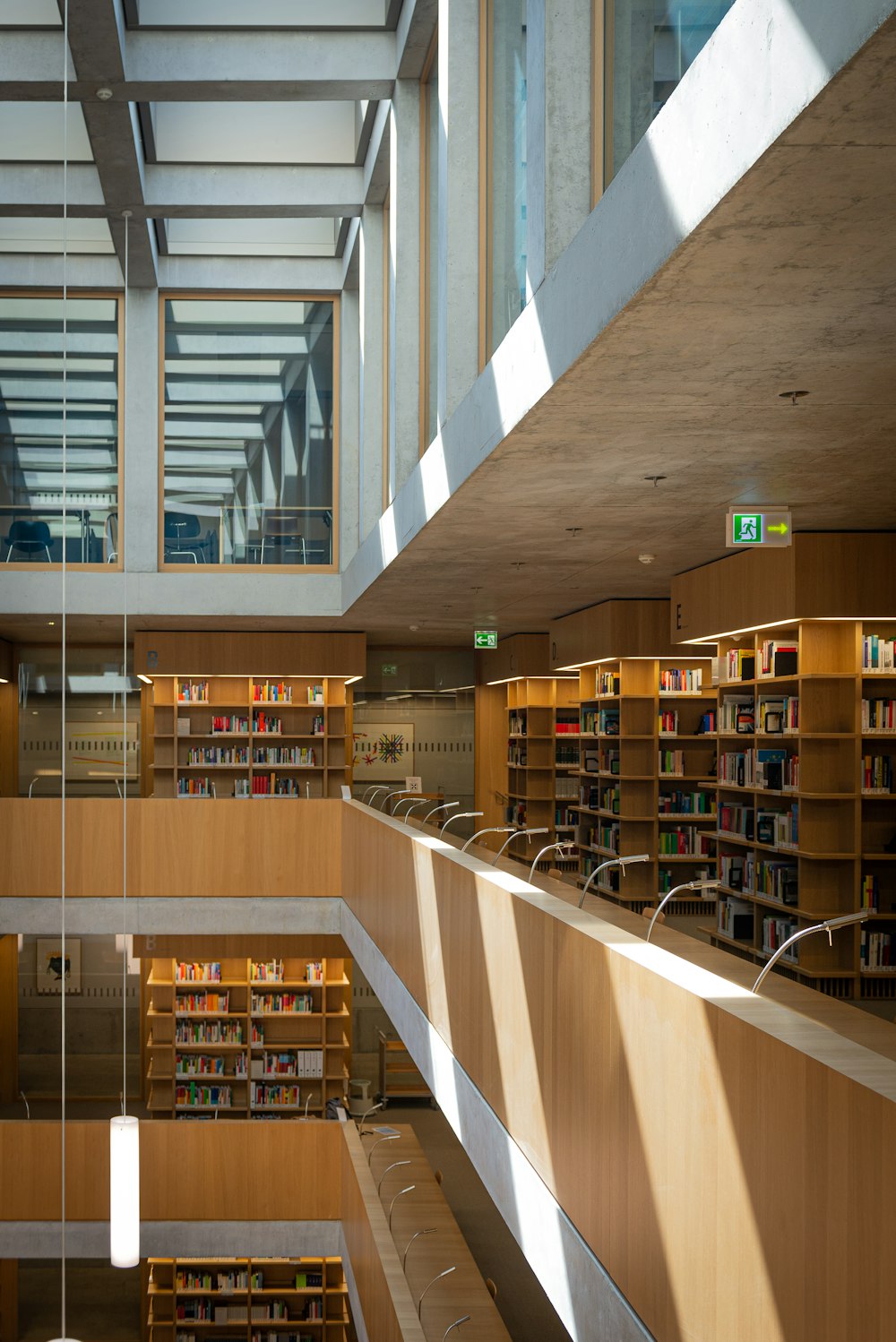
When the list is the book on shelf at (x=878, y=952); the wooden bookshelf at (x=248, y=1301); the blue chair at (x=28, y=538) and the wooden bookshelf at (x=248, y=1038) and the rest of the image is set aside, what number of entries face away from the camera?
1

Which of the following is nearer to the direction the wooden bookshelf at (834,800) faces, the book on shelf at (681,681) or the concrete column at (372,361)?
the concrete column

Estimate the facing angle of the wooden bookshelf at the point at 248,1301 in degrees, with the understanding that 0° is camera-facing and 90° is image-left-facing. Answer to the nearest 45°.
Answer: approximately 0°

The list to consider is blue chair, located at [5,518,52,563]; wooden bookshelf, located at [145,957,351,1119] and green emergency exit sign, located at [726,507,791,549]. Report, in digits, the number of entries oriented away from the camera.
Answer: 1

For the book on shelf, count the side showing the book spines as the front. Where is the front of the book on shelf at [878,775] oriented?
toward the camera

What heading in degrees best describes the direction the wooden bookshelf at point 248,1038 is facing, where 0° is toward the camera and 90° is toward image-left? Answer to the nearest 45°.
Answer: approximately 0°

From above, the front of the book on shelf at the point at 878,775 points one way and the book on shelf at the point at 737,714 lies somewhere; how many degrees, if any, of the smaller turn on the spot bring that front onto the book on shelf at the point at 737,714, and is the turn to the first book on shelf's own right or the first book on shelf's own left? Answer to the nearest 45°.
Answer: approximately 135° to the first book on shelf's own right

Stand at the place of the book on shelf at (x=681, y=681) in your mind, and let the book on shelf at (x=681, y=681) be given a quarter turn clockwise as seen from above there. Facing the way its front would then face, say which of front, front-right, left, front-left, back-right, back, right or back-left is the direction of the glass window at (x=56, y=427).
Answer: front

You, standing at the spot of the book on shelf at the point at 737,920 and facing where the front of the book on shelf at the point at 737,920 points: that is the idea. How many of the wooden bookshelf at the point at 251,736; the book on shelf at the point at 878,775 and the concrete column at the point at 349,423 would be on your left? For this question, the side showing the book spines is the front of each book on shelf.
1

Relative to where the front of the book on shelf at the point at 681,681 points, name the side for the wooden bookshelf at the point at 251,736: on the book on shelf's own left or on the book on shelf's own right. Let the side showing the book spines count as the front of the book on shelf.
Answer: on the book on shelf's own right
